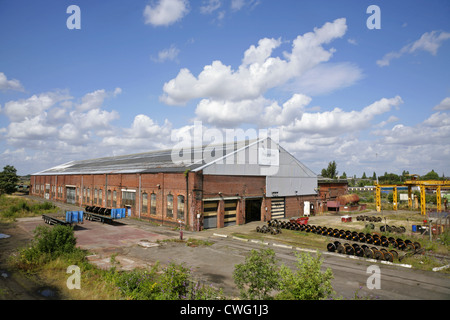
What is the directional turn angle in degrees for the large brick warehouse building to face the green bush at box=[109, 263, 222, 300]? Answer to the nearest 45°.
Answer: approximately 45° to its right

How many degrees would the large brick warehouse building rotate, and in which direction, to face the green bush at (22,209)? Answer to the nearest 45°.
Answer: approximately 135° to its right

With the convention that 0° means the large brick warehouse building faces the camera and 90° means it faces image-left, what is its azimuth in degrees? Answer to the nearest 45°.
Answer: approximately 315°

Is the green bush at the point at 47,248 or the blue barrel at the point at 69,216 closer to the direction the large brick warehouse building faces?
the green bush

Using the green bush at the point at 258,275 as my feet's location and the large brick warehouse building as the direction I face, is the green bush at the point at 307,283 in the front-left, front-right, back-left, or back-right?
back-right

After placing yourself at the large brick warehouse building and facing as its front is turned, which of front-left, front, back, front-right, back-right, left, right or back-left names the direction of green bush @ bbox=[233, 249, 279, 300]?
front-right

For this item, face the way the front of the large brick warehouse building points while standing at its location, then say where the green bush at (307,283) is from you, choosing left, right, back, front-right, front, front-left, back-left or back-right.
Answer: front-right

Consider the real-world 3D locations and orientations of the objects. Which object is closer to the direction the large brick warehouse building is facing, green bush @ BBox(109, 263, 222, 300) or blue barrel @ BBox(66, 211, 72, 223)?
the green bush

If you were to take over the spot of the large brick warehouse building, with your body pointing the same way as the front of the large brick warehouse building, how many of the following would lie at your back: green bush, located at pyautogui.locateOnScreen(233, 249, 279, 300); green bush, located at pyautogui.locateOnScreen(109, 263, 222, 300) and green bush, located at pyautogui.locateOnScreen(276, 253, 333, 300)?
0

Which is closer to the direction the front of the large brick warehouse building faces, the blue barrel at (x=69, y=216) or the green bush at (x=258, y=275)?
the green bush

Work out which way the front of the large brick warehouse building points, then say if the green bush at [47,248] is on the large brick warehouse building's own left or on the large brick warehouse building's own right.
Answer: on the large brick warehouse building's own right
